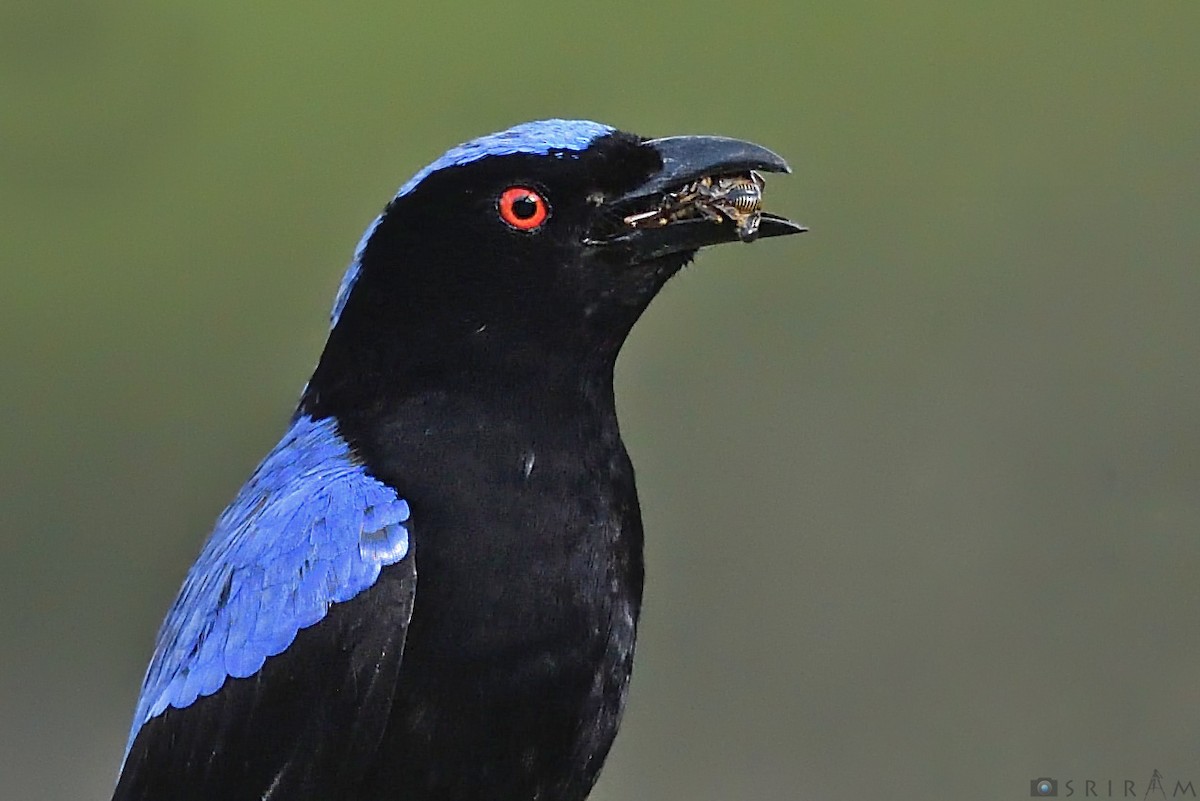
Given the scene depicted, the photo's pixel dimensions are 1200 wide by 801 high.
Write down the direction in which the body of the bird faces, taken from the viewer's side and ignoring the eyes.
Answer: to the viewer's right
